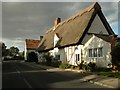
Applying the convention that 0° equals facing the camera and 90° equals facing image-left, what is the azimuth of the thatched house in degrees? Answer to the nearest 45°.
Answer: approximately 45°
